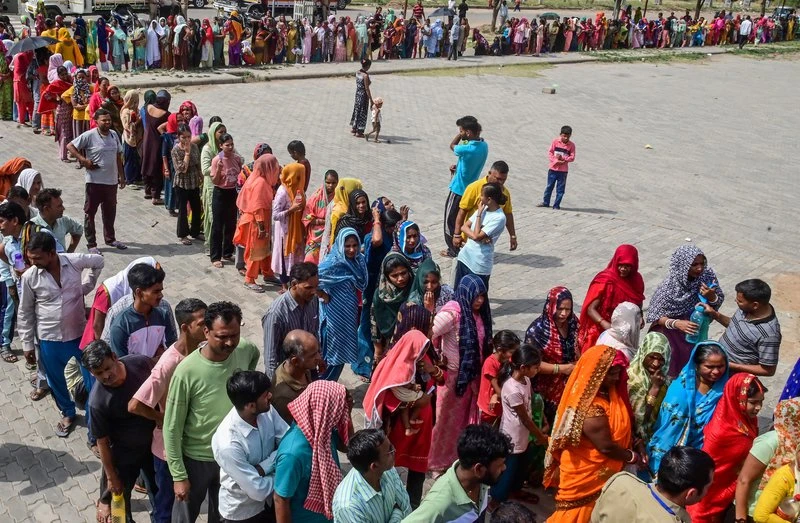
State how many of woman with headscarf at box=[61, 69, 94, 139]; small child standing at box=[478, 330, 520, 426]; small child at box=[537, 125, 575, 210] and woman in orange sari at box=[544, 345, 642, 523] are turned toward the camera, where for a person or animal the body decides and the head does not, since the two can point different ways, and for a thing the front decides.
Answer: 2

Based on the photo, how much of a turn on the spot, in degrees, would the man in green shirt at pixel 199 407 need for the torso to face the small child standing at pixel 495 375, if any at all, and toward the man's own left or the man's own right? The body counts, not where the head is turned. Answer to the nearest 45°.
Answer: approximately 45° to the man's own left

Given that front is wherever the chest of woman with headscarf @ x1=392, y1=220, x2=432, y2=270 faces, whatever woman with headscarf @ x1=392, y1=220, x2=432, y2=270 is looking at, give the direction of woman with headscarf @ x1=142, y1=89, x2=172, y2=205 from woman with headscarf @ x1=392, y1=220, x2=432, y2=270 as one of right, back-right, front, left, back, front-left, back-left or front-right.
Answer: back

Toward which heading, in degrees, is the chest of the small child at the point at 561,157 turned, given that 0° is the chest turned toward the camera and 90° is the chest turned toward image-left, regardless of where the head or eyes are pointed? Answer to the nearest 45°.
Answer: approximately 0°

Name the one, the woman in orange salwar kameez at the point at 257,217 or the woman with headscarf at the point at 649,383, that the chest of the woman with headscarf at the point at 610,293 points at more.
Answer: the woman with headscarf

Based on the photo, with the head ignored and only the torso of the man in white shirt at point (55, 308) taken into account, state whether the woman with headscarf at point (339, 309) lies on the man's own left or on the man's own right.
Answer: on the man's own left
